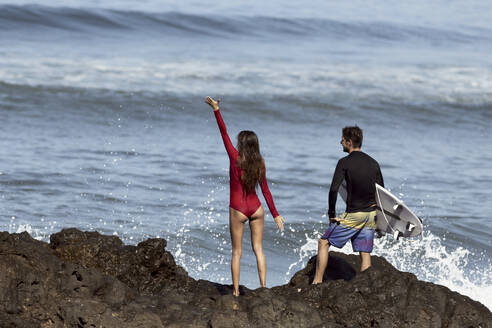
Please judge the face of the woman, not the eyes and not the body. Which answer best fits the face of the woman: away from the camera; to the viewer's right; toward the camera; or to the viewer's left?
away from the camera

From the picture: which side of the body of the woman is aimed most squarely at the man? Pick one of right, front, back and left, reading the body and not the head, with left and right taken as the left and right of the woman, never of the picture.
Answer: right

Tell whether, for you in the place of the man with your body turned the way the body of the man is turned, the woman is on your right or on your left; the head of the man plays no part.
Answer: on your left

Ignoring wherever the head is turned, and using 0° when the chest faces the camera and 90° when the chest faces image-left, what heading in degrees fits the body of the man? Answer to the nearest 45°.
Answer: approximately 135°

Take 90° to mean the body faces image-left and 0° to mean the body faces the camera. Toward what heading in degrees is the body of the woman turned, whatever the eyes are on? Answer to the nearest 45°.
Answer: approximately 180°

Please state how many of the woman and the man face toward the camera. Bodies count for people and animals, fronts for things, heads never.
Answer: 0

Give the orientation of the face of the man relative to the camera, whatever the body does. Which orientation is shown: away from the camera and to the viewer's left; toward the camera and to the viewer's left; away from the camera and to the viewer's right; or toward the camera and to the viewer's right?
away from the camera and to the viewer's left
